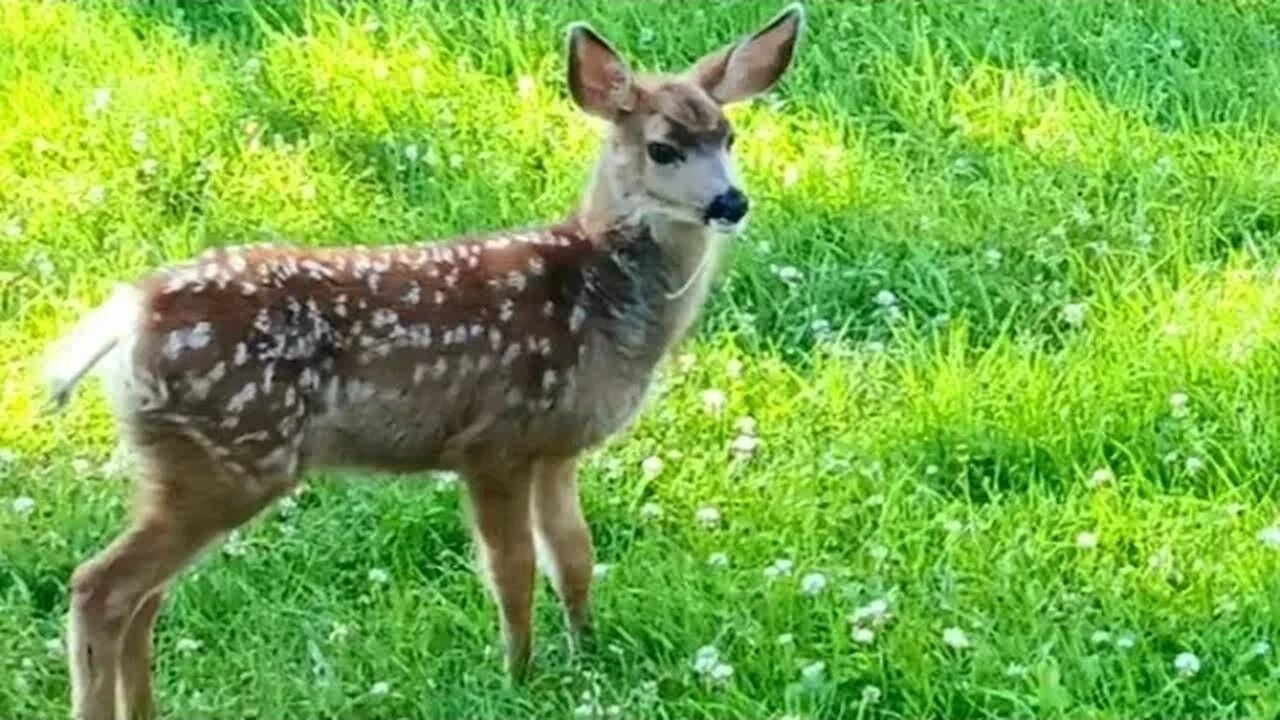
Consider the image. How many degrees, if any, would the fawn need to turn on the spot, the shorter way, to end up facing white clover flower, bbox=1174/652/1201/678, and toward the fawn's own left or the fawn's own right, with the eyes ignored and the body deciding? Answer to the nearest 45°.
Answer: approximately 45° to the fawn's own right

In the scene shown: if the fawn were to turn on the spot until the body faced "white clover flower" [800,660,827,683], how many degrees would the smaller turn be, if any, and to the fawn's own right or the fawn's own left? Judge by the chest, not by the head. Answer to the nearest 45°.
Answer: approximately 45° to the fawn's own right

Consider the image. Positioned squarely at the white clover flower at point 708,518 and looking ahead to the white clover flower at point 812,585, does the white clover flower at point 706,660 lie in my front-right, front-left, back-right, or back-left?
front-right

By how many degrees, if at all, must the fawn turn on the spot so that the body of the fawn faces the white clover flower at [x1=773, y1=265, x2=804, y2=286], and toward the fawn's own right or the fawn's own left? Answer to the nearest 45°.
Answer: approximately 45° to the fawn's own left

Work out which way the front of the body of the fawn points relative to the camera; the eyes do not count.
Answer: to the viewer's right

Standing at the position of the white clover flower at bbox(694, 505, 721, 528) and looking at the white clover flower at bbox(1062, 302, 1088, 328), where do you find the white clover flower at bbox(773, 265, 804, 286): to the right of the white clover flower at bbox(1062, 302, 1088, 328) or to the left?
left

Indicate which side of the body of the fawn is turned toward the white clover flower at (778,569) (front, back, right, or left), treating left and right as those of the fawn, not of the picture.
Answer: front
